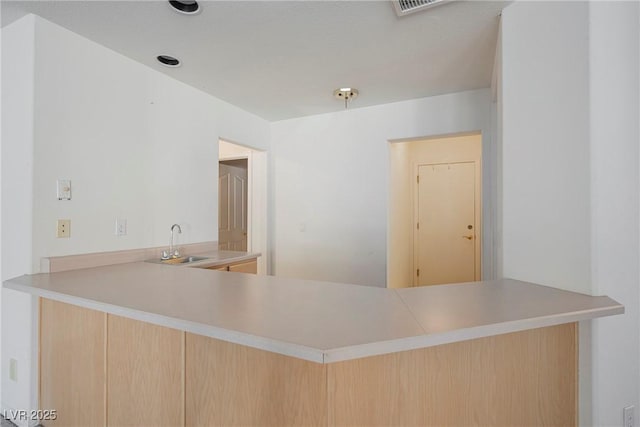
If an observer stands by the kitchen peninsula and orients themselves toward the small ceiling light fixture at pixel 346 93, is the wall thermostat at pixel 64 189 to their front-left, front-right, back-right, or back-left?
front-left

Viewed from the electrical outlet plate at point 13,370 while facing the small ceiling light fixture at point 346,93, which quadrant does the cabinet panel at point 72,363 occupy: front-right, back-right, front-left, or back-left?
front-right

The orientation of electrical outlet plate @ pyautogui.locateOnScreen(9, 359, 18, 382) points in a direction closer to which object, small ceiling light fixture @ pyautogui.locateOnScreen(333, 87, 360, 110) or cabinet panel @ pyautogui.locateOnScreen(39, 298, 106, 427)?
the cabinet panel

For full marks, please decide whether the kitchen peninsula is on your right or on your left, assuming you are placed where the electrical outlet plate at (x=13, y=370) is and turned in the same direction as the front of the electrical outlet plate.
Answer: on your left
